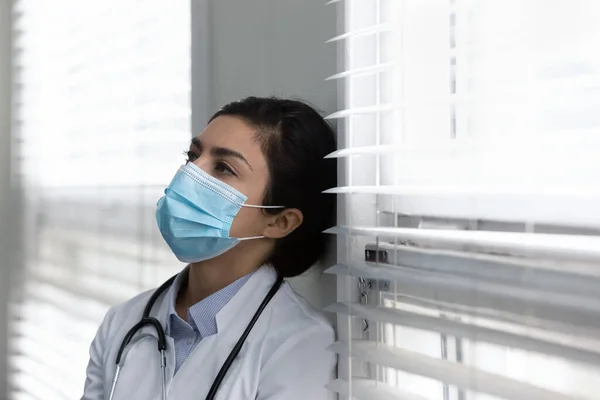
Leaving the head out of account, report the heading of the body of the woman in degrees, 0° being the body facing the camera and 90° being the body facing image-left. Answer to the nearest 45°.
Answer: approximately 45°

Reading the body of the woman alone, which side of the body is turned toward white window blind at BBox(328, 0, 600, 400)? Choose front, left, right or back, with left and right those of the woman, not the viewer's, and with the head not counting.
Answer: left

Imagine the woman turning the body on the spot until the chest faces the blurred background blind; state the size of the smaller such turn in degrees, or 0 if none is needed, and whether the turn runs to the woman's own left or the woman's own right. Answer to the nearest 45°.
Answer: approximately 90° to the woman's own right
